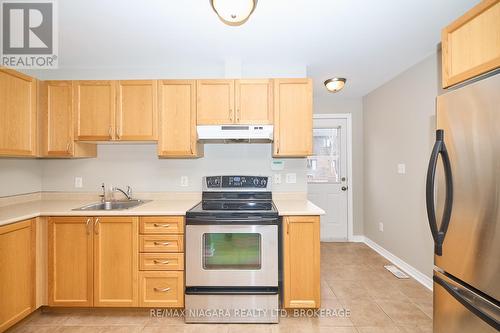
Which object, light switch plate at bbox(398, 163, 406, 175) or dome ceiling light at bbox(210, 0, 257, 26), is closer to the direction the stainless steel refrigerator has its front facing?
the dome ceiling light

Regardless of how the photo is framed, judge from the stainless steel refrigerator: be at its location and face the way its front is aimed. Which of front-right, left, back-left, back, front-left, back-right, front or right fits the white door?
right

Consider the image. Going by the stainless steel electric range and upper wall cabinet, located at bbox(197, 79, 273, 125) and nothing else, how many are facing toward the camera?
2

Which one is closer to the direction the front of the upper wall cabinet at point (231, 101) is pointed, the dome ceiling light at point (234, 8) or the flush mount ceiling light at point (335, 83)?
the dome ceiling light

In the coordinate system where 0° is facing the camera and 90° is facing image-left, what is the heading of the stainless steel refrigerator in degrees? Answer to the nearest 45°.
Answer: approximately 45°

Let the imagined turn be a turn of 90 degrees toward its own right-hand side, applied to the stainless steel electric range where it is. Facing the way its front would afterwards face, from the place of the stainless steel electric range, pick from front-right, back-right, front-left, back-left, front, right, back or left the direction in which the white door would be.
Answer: back-right

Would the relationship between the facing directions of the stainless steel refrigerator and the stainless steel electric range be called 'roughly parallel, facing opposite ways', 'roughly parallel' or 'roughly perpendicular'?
roughly perpendicular

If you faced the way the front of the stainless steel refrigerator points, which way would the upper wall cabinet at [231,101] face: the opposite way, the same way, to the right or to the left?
to the left

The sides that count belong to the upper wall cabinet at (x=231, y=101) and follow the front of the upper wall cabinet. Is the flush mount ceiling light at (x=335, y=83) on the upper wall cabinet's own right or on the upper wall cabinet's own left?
on the upper wall cabinet's own left

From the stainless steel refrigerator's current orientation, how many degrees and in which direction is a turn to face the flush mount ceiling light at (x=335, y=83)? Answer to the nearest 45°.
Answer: approximately 90° to its right

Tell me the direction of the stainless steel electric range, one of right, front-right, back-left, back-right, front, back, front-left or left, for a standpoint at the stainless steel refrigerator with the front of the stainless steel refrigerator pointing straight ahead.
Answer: front-right

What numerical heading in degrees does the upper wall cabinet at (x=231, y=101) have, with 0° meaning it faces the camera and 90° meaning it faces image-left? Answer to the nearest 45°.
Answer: approximately 0°

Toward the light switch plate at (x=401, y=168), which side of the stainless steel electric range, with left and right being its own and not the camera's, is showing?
left

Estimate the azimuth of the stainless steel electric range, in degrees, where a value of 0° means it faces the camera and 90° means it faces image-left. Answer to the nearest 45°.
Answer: approximately 0°
